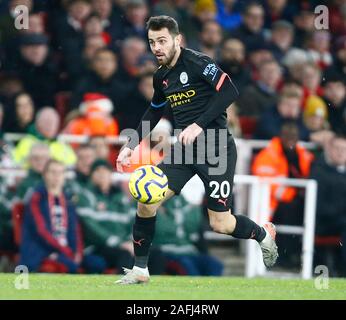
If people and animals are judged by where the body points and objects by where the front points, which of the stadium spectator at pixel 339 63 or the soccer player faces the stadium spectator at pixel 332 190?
the stadium spectator at pixel 339 63

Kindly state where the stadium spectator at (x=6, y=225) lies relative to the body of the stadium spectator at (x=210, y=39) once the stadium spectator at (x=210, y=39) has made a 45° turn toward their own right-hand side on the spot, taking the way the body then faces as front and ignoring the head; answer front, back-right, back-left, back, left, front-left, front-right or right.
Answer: front

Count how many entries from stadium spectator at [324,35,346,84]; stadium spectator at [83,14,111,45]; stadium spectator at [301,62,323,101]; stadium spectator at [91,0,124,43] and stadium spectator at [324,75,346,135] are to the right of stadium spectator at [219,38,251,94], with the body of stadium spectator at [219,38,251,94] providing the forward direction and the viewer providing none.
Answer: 2

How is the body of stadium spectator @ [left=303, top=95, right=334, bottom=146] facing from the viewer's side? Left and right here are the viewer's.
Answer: facing the viewer

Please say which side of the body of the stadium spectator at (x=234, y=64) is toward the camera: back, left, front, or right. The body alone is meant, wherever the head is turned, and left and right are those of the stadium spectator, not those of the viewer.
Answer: front

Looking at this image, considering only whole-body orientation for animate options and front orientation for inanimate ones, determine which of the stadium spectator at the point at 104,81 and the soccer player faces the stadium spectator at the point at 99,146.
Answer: the stadium spectator at the point at 104,81

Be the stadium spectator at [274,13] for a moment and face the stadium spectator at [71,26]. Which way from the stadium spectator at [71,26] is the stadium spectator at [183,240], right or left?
left

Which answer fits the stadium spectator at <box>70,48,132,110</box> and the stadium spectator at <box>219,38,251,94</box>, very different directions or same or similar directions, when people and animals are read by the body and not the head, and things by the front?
same or similar directions

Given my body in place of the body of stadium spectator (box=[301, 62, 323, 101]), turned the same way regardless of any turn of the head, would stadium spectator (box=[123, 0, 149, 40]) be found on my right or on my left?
on my right

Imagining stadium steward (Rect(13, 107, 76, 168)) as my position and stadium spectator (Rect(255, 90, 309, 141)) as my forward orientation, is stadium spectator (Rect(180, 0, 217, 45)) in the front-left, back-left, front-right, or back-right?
front-left

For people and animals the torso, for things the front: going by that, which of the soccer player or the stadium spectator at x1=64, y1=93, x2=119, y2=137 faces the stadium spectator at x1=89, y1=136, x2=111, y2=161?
the stadium spectator at x1=64, y1=93, x2=119, y2=137

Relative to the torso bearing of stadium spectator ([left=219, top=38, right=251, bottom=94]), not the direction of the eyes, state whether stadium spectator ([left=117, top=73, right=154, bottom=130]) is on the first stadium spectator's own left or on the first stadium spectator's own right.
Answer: on the first stadium spectator's own right
